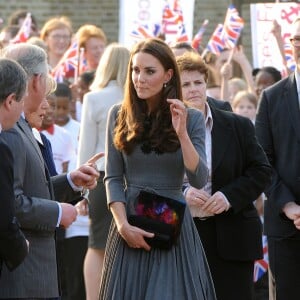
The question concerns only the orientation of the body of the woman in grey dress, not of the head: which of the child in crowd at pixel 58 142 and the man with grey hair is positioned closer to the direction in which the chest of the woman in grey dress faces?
the man with grey hair

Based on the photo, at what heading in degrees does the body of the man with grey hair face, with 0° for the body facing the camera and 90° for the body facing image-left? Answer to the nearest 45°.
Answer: approximately 270°

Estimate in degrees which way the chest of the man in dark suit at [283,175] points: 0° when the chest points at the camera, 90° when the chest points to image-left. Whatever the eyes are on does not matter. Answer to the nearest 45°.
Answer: approximately 0°

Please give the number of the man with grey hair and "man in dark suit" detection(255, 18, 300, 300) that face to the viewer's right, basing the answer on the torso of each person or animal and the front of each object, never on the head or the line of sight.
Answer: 1

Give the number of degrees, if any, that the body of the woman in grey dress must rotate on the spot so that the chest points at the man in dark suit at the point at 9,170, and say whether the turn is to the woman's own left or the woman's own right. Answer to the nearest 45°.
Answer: approximately 45° to the woman's own right

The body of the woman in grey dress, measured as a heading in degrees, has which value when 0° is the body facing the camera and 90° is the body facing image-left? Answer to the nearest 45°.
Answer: approximately 0°

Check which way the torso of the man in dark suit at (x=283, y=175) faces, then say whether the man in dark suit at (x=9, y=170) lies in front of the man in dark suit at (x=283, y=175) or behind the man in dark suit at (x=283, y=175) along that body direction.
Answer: in front

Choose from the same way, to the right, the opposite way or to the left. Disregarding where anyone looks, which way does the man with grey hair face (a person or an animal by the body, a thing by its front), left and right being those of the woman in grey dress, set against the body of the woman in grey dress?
to the left
